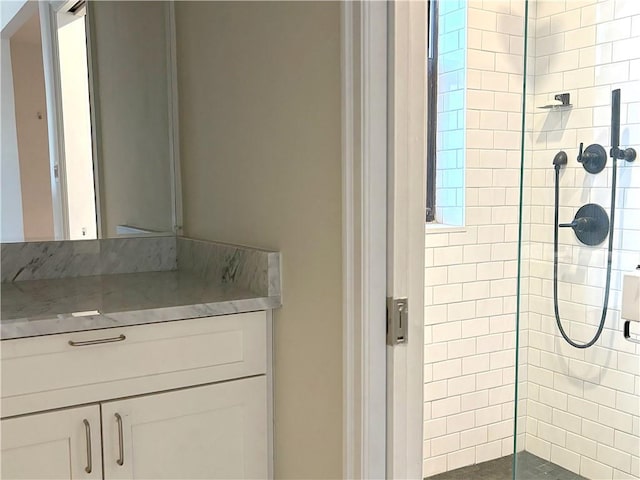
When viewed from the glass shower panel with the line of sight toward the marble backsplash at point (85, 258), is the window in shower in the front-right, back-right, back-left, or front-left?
front-right

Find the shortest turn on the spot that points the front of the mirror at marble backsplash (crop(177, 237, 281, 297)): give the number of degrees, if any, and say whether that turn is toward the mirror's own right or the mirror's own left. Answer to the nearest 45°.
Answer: approximately 45° to the mirror's own left

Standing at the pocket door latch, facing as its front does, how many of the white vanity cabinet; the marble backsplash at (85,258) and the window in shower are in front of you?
0

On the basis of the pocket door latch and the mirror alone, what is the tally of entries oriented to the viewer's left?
0

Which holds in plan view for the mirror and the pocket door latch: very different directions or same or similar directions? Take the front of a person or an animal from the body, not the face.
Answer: same or similar directions

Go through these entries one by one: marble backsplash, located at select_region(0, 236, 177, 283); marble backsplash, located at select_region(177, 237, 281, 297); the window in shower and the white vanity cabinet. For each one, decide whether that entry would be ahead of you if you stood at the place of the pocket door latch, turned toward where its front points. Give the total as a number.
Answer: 0

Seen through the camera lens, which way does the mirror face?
facing the viewer

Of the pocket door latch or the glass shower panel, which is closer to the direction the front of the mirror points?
the pocket door latch

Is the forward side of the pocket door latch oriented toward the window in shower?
no

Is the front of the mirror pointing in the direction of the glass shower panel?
no

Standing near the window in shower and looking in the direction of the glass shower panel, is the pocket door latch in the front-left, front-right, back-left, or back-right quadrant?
front-right

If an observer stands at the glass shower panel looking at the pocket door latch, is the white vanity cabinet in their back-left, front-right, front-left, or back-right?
front-right

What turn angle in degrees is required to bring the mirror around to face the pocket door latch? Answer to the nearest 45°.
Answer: approximately 45° to its left

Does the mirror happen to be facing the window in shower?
no

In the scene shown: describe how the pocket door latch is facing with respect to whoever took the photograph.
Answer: facing the viewer and to the right of the viewer
